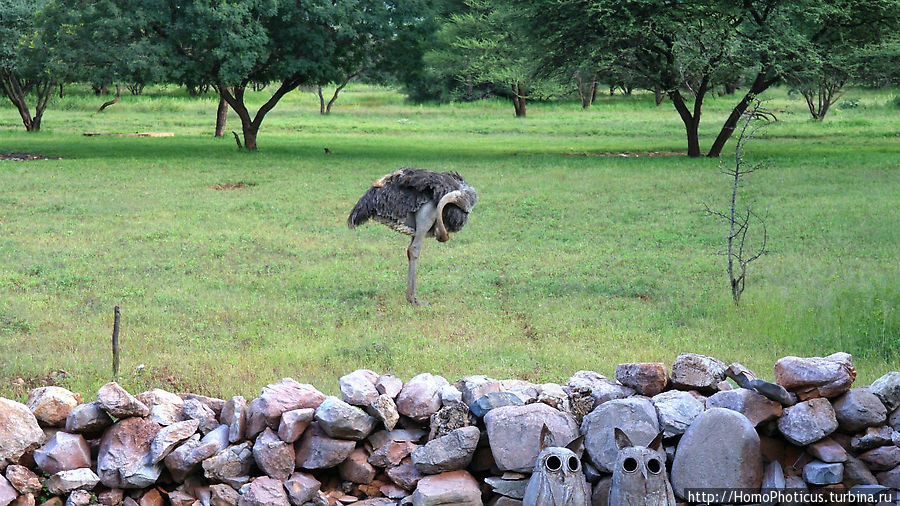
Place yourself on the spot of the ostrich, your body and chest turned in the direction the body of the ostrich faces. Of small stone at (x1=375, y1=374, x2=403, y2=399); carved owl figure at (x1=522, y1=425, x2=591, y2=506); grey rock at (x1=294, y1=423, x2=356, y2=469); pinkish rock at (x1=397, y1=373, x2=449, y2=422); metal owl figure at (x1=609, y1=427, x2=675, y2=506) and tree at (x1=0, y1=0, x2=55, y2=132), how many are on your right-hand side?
5

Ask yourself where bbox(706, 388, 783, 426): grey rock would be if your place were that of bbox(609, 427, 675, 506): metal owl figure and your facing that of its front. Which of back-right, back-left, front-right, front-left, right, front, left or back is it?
back-left

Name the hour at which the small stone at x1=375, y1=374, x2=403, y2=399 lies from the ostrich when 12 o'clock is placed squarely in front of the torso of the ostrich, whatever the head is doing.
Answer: The small stone is roughly at 3 o'clock from the ostrich.

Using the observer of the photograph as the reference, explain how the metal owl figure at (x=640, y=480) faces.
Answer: facing the viewer

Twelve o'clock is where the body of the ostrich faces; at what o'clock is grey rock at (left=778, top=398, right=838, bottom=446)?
The grey rock is roughly at 2 o'clock from the ostrich.

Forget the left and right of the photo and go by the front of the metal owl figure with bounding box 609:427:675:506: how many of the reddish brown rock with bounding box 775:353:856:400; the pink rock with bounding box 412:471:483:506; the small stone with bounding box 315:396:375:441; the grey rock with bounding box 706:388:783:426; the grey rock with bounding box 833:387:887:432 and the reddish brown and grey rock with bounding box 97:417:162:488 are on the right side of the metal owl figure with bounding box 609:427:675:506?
3

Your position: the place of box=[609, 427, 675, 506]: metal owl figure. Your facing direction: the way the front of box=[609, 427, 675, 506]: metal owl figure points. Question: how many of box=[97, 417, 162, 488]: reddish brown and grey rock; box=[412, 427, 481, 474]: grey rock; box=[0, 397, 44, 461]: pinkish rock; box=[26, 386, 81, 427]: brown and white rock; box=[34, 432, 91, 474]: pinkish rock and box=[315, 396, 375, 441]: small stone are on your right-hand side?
6

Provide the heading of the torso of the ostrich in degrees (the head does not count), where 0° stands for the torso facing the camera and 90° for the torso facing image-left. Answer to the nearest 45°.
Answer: approximately 270°

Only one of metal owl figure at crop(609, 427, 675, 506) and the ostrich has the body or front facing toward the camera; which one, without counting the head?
the metal owl figure

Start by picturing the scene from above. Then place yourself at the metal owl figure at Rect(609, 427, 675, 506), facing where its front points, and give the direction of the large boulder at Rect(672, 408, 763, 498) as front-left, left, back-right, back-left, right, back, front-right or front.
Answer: back-left

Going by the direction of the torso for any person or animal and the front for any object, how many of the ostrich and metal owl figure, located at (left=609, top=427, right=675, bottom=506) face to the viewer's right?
1

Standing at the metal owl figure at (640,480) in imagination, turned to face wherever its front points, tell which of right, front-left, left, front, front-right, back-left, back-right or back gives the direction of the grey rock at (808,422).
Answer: back-left

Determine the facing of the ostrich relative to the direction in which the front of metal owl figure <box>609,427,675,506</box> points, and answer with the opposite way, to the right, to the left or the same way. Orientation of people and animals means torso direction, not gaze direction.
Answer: to the left

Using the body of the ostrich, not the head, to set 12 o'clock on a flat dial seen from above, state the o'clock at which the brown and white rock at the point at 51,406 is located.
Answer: The brown and white rock is roughly at 4 o'clock from the ostrich.

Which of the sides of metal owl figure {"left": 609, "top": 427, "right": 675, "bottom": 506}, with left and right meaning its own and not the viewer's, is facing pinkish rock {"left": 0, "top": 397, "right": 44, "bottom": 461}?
right

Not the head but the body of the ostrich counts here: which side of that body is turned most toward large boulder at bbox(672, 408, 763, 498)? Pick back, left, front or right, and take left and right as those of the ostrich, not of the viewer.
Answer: right

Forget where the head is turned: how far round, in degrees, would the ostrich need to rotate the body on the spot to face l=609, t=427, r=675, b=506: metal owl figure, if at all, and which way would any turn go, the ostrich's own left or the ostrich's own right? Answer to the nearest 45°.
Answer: approximately 90° to the ostrich's own right

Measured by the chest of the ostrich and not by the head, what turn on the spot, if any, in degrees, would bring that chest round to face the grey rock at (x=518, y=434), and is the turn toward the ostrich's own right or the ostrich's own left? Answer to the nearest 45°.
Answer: approximately 90° to the ostrich's own right
